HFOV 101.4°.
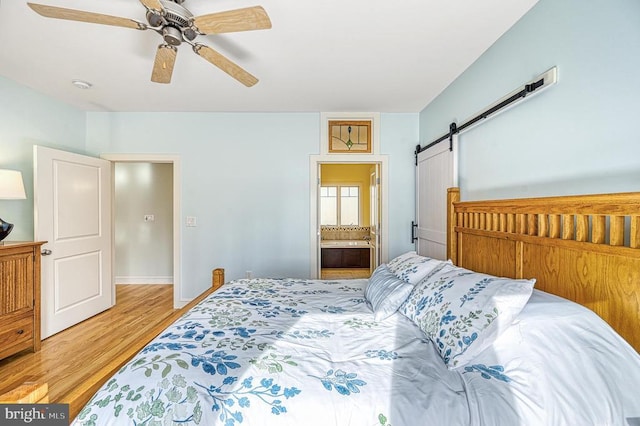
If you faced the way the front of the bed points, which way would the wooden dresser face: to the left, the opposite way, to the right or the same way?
the opposite way

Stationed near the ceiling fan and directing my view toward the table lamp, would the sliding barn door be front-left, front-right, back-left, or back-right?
back-right

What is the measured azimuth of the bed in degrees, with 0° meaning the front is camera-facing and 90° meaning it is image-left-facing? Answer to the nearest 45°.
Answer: approximately 90°

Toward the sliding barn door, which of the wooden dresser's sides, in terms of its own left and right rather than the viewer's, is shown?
front

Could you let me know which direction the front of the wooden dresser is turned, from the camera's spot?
facing the viewer and to the right of the viewer

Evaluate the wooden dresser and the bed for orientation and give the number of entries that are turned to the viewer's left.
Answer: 1

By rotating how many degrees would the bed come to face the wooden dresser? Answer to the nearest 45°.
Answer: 0° — it already faces it

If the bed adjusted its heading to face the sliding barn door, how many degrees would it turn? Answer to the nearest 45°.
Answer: approximately 90° to its right

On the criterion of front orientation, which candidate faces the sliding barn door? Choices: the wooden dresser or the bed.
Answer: the wooden dresser

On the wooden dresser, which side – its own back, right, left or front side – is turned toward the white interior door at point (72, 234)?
left
